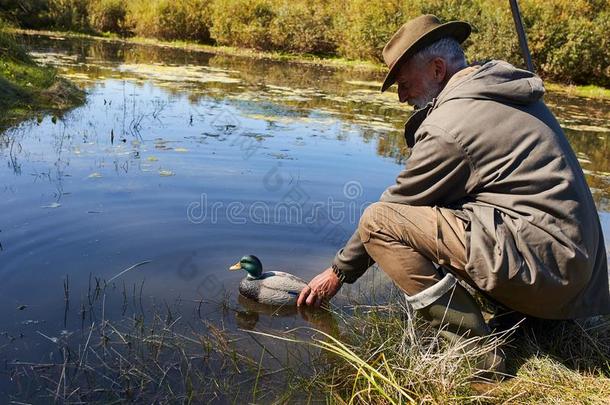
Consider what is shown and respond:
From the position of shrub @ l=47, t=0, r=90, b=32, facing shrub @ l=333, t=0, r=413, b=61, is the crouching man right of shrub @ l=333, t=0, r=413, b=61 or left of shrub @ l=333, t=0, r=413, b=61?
right

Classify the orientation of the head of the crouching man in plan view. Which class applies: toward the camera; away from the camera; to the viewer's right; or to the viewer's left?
to the viewer's left

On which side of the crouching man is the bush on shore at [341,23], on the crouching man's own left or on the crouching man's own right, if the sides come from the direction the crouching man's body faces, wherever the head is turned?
on the crouching man's own right

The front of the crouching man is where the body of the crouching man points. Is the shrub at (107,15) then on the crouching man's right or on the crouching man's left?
on the crouching man's right

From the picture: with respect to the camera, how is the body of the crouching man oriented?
to the viewer's left

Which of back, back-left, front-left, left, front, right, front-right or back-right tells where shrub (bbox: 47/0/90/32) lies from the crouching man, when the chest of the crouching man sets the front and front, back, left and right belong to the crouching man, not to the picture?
front-right

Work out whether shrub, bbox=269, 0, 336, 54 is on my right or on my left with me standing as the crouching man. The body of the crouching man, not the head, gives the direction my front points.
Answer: on my right

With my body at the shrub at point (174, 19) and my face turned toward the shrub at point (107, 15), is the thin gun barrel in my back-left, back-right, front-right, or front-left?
back-left

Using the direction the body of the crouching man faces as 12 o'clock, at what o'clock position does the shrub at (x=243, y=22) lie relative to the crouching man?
The shrub is roughly at 2 o'clock from the crouching man.

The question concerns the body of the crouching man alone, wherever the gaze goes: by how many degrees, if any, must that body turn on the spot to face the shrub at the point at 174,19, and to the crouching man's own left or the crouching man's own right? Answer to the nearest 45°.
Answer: approximately 45° to the crouching man's own right
